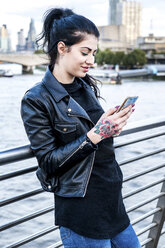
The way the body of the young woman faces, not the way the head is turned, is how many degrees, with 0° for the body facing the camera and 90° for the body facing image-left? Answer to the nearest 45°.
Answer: approximately 315°
